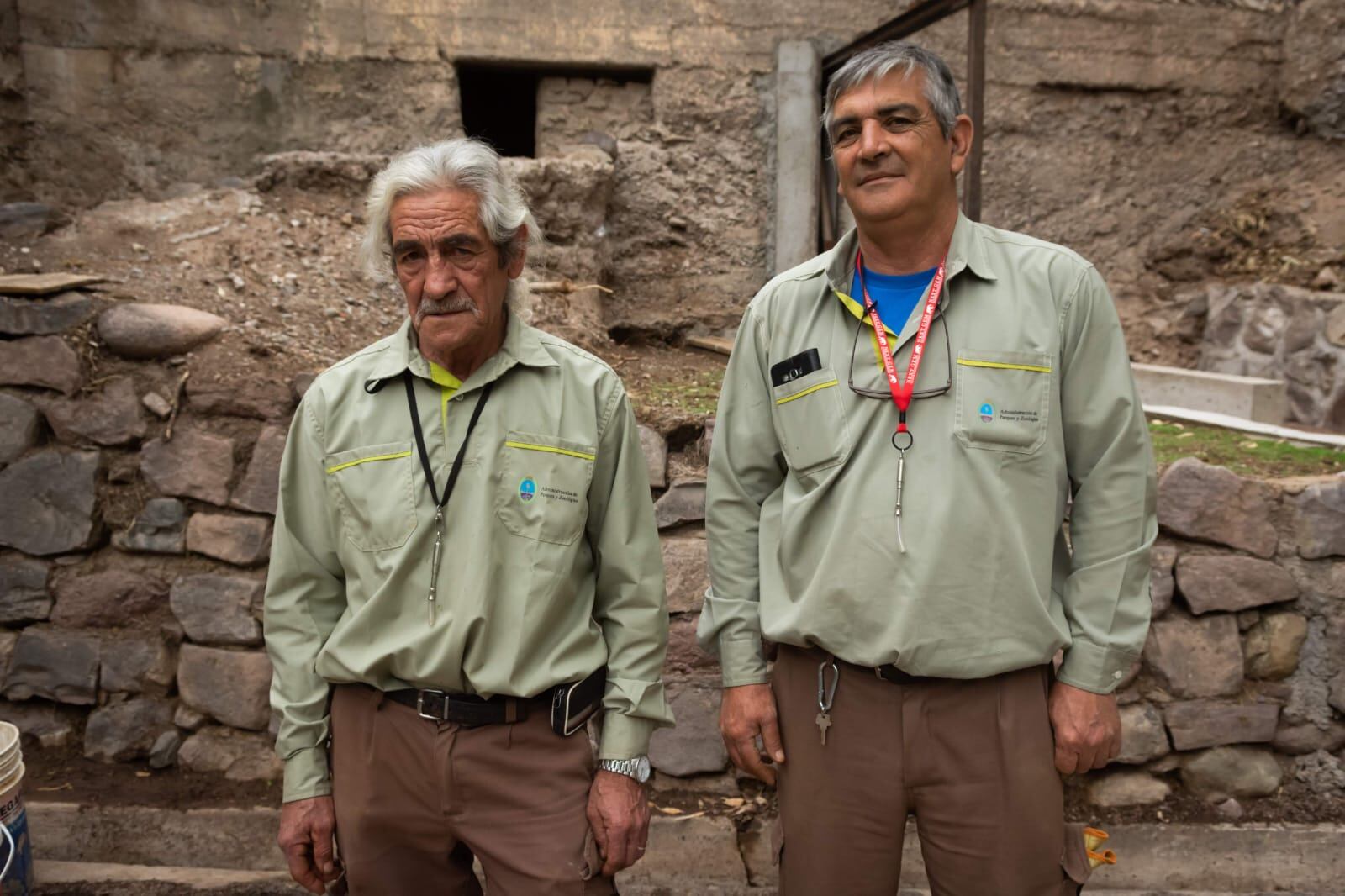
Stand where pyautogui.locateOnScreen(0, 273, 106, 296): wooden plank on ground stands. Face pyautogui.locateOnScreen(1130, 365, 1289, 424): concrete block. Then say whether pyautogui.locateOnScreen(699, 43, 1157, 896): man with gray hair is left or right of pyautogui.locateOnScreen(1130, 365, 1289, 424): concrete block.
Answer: right

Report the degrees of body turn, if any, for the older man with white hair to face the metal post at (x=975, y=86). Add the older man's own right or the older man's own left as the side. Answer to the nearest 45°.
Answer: approximately 135° to the older man's own left

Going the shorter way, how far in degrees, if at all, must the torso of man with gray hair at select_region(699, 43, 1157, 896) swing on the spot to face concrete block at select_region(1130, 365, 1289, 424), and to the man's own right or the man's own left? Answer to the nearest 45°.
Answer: approximately 180°

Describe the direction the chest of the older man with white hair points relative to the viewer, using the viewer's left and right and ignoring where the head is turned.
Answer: facing the viewer

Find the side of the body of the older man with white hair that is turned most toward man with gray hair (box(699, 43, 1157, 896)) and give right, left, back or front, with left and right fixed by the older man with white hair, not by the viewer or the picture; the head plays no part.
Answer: left

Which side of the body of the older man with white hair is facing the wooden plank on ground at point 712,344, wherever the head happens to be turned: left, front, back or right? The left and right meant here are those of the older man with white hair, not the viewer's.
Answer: back

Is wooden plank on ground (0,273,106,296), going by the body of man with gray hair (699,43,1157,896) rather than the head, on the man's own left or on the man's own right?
on the man's own right

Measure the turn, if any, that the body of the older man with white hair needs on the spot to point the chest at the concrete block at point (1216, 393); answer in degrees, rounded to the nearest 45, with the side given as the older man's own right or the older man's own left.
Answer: approximately 135° to the older man's own left

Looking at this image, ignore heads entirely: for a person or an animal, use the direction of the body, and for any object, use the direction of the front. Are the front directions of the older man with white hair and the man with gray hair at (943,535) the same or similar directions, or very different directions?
same or similar directions

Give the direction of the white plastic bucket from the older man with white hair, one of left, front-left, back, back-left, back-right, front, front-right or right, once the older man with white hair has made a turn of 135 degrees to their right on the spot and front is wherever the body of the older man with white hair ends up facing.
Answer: front

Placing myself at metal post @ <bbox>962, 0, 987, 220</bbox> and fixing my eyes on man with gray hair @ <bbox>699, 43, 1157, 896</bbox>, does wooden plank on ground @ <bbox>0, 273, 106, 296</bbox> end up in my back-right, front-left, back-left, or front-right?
front-right

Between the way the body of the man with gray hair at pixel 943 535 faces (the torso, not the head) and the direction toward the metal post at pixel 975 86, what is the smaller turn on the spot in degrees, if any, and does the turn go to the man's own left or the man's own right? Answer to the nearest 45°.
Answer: approximately 180°

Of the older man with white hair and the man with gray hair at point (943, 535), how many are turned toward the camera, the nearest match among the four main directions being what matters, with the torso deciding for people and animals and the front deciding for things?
2

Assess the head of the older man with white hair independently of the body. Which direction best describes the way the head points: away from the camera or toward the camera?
toward the camera

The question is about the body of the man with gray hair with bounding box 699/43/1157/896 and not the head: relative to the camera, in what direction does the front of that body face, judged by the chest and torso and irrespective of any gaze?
toward the camera

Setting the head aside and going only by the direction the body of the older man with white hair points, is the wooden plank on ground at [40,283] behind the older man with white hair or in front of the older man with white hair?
behind
